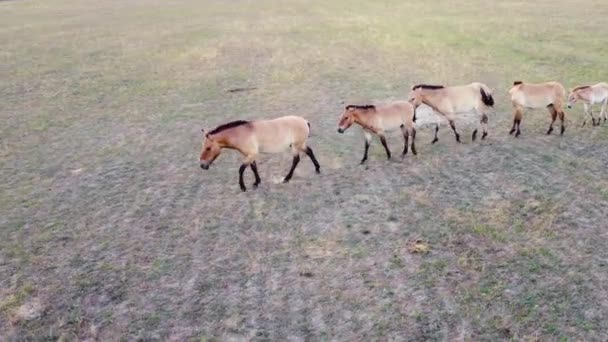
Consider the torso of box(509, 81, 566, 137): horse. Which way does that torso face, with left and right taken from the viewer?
facing to the left of the viewer

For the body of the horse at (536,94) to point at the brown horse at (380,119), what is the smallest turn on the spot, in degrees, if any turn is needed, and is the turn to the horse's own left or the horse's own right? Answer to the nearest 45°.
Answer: approximately 45° to the horse's own left

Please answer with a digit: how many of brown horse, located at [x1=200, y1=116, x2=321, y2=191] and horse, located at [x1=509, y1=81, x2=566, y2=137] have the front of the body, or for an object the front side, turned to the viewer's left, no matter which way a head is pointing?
2

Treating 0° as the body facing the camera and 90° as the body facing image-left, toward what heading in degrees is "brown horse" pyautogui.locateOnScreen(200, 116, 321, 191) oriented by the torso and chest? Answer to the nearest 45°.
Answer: approximately 90°

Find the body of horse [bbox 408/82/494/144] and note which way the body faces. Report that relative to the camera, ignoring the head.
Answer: to the viewer's left

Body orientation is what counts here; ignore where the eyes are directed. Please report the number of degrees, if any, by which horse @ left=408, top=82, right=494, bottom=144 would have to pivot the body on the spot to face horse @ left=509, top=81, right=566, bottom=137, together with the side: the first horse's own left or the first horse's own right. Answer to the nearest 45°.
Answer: approximately 180°

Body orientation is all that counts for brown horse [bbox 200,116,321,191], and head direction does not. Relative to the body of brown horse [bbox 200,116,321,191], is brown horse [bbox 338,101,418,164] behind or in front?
behind

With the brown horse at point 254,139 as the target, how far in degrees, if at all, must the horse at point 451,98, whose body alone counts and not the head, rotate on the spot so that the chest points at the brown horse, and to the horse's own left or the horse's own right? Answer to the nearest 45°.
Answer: approximately 45° to the horse's own left
